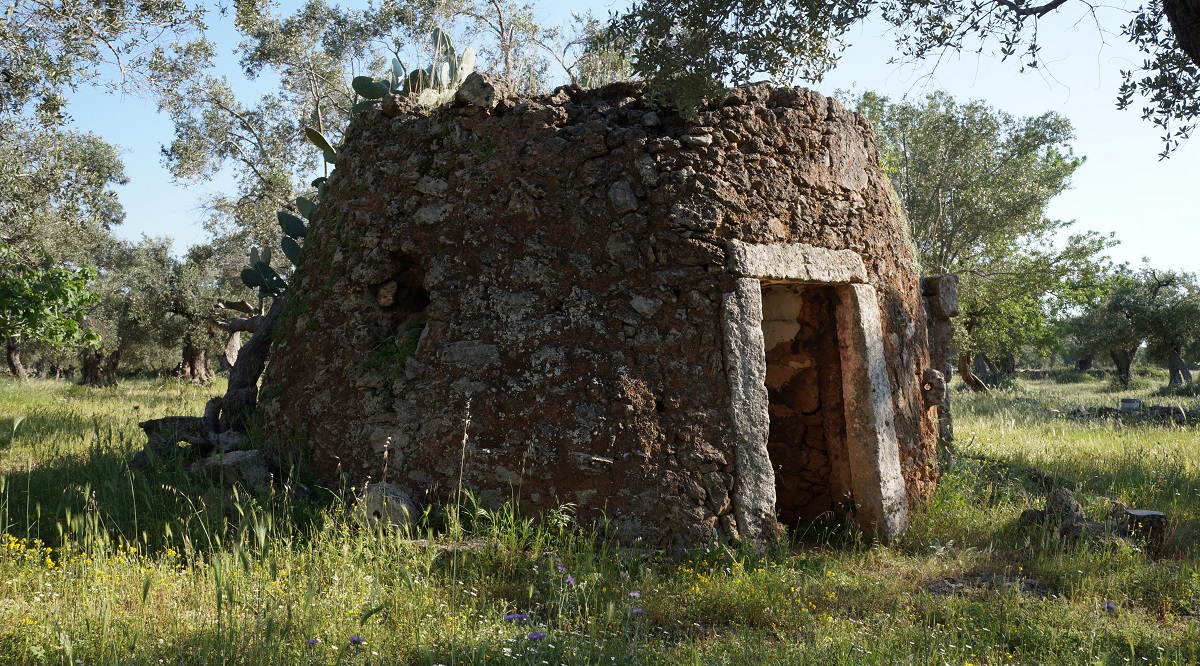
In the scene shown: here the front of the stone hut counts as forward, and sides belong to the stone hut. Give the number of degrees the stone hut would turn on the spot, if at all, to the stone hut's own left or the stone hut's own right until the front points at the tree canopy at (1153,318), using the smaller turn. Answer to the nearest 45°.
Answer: approximately 90° to the stone hut's own left

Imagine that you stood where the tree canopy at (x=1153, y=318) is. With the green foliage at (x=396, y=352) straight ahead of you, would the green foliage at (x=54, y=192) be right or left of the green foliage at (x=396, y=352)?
right

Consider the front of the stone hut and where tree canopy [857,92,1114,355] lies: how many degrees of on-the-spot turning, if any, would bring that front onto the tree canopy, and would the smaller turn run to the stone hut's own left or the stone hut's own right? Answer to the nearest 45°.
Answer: approximately 90° to the stone hut's own left

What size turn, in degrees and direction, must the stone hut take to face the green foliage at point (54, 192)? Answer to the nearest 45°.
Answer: approximately 180°
